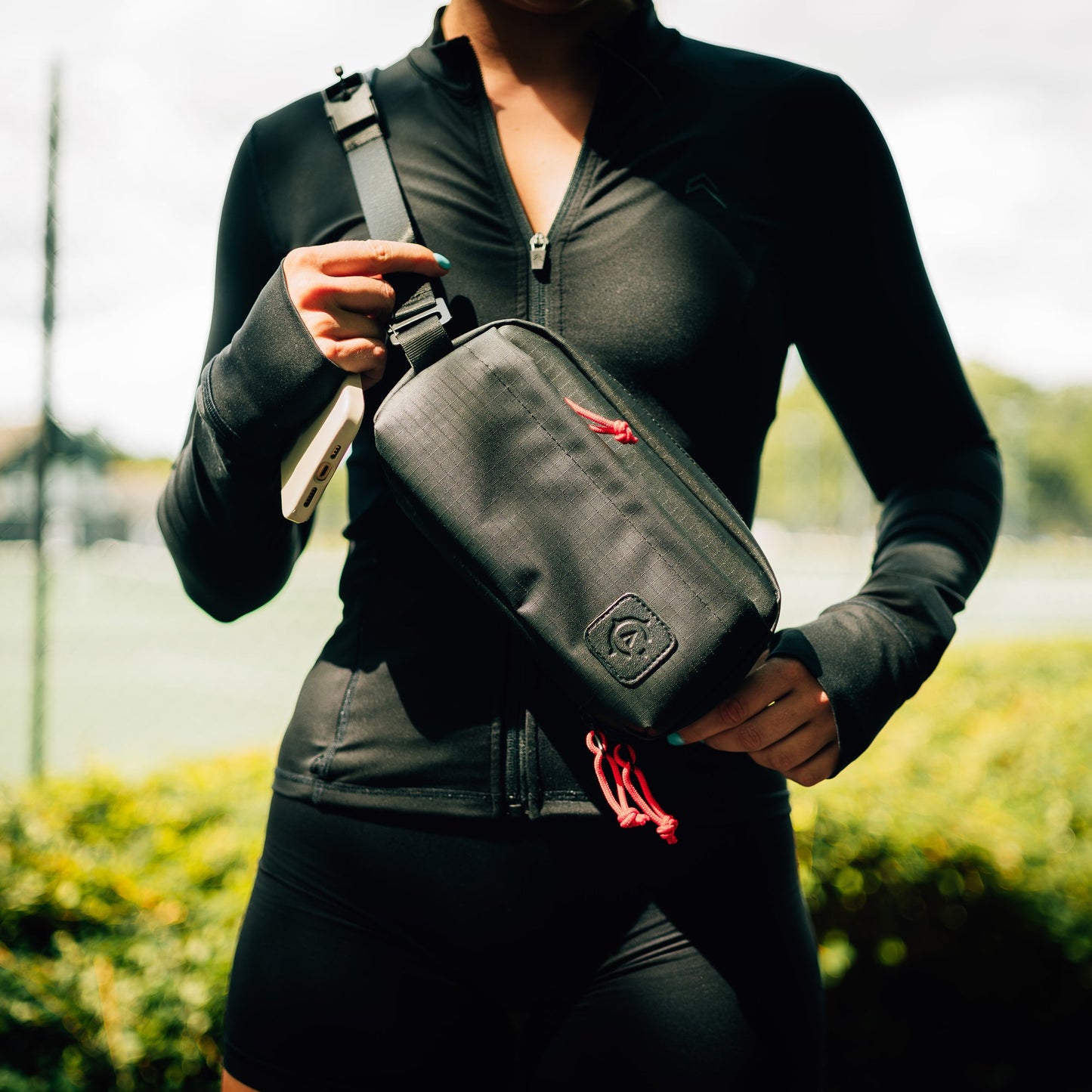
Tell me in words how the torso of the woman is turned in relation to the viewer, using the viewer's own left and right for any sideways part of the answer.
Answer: facing the viewer
